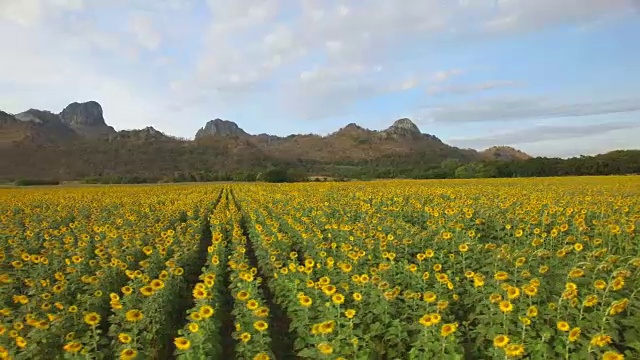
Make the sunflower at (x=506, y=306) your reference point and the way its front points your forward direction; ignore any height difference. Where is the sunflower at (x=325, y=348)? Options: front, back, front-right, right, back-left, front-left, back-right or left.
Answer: front-right

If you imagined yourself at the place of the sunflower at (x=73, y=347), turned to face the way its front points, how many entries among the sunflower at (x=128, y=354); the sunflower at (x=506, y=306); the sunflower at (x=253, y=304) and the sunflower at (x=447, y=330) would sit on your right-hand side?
0

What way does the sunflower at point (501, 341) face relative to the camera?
toward the camera

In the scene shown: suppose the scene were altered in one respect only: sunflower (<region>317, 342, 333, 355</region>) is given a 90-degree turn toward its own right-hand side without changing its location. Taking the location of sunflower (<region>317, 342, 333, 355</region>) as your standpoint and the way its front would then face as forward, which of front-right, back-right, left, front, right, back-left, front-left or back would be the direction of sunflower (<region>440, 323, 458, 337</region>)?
back

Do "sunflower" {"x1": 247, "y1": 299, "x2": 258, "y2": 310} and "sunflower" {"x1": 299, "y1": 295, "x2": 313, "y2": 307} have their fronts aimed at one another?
no

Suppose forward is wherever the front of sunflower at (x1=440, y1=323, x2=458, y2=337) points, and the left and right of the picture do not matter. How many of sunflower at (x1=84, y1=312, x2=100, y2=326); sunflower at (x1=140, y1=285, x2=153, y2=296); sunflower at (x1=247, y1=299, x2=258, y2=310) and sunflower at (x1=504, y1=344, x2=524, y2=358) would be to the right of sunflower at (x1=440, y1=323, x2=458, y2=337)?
3

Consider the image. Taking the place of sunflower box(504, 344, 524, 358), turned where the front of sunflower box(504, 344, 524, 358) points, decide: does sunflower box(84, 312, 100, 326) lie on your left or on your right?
on your right

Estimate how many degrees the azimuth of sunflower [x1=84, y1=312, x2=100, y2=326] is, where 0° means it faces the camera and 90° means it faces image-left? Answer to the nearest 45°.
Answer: approximately 0°

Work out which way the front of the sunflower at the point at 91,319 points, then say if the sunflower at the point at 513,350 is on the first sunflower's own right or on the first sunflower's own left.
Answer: on the first sunflower's own left

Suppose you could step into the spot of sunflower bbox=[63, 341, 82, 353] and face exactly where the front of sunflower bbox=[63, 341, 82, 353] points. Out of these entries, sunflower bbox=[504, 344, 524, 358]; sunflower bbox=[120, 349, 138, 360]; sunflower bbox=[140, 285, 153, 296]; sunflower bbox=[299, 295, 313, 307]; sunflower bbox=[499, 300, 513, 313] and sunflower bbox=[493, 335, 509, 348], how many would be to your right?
0

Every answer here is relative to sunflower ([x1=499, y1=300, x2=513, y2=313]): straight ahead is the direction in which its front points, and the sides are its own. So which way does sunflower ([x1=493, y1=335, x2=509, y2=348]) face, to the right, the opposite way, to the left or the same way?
the same way

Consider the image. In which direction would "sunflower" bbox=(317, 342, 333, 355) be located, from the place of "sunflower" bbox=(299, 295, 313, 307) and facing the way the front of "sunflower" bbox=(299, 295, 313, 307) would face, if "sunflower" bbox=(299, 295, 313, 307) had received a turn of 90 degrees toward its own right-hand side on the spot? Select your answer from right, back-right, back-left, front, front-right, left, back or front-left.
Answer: left

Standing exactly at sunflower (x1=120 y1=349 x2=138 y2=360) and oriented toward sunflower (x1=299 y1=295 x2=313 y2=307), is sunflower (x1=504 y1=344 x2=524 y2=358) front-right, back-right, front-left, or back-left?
front-right

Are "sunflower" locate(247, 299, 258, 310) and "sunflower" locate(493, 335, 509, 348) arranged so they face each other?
no

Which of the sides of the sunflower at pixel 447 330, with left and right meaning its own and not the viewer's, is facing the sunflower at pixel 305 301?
right

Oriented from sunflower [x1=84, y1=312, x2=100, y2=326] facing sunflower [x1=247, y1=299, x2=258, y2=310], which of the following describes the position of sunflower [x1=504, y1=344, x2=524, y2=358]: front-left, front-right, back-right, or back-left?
front-right

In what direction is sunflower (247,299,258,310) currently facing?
toward the camera

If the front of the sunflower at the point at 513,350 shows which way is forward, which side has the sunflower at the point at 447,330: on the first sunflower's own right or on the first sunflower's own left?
on the first sunflower's own right

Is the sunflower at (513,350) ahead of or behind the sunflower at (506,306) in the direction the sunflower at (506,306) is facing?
ahead

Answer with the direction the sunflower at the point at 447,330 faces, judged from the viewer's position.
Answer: facing the viewer
